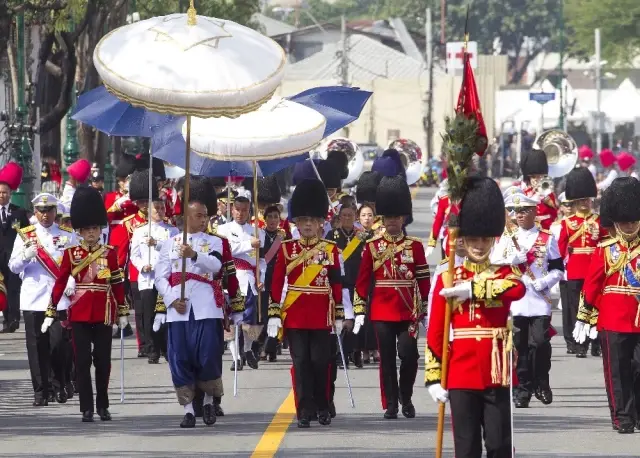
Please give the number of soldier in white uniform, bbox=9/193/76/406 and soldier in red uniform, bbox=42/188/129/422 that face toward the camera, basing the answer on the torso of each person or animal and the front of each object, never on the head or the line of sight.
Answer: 2

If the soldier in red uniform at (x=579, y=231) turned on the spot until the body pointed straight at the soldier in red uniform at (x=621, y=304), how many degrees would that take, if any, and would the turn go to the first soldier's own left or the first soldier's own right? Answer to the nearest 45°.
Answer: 0° — they already face them

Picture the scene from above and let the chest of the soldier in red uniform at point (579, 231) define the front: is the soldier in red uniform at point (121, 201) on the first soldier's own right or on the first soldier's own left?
on the first soldier's own right

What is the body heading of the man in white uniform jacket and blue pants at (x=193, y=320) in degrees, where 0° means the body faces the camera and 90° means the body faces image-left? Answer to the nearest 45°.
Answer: approximately 0°

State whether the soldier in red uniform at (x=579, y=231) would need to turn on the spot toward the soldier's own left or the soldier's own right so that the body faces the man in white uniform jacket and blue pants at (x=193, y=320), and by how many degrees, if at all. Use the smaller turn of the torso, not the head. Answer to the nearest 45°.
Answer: approximately 45° to the soldier's own right
